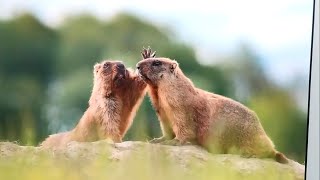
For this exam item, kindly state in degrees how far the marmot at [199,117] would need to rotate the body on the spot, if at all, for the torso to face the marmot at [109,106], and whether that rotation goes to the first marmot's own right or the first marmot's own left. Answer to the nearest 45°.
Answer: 0° — it already faces it

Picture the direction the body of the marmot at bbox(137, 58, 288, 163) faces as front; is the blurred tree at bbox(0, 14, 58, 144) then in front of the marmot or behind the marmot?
in front

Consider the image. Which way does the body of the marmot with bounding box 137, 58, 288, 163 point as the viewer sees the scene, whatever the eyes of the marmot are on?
to the viewer's left
